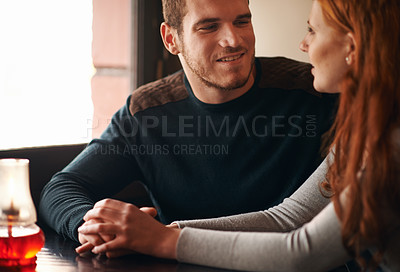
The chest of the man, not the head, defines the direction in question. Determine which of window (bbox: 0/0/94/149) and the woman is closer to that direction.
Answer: the woman

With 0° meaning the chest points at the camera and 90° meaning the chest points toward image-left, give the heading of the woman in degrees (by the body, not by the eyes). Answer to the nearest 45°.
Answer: approximately 90°

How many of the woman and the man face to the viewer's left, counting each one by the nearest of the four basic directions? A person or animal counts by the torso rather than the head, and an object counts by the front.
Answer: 1

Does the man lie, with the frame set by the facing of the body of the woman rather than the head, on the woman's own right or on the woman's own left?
on the woman's own right

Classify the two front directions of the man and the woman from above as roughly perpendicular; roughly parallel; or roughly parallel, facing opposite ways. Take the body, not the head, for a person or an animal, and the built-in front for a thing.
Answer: roughly perpendicular

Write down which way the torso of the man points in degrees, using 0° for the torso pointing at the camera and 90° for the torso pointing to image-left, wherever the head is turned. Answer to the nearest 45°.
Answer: approximately 0°

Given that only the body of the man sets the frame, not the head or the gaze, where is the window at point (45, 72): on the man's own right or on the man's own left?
on the man's own right
